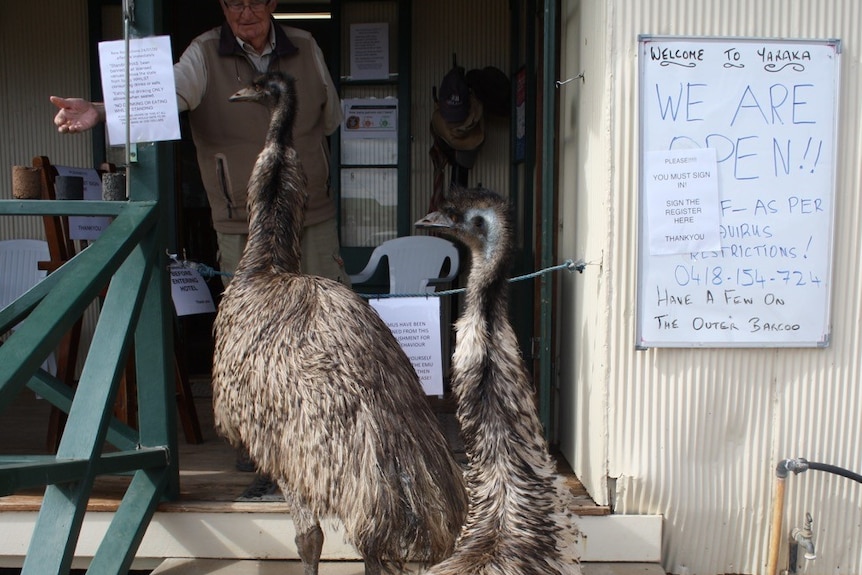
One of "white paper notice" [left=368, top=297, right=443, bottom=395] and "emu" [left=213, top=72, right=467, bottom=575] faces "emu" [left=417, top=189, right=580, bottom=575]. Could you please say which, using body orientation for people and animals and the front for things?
the white paper notice

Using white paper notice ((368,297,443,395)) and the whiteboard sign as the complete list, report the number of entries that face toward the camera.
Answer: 2

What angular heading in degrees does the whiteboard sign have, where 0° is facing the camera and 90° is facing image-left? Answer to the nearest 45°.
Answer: approximately 0°

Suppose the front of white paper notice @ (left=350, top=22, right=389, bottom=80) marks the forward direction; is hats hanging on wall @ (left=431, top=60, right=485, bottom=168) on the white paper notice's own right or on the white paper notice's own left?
on the white paper notice's own left

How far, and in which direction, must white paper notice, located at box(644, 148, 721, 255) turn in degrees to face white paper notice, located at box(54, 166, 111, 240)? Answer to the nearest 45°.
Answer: approximately 90° to its right

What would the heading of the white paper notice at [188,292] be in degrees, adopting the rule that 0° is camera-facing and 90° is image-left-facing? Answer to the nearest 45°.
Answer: approximately 0°

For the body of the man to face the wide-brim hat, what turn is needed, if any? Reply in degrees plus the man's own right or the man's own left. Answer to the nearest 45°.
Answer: approximately 135° to the man's own left

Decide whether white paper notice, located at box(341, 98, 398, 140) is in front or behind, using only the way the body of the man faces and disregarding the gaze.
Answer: behind

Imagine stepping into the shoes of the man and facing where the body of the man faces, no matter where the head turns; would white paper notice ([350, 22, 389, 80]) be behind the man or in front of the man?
behind
